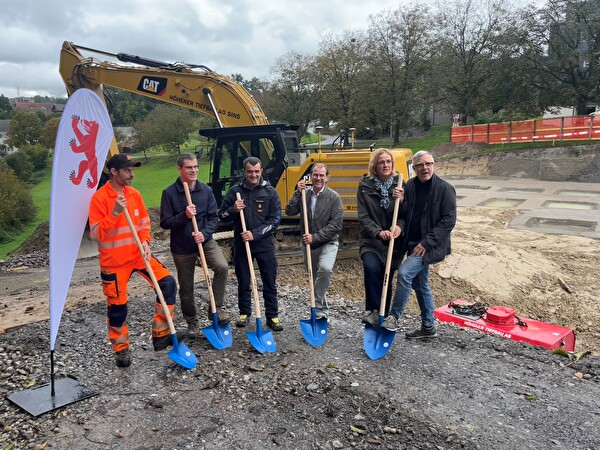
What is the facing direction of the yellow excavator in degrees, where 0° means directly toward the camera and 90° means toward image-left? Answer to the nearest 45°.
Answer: approximately 90°

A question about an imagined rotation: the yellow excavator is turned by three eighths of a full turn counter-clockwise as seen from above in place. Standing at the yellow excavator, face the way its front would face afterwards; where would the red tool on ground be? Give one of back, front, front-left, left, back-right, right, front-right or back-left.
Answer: front

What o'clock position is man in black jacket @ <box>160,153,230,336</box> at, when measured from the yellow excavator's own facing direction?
The man in black jacket is roughly at 9 o'clock from the yellow excavator.

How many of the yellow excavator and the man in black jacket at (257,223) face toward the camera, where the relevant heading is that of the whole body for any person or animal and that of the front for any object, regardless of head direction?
1

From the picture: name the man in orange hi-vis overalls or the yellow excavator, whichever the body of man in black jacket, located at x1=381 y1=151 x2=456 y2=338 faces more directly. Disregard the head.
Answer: the man in orange hi-vis overalls

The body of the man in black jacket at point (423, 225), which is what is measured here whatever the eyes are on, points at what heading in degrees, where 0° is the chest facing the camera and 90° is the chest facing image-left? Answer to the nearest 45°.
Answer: approximately 45°

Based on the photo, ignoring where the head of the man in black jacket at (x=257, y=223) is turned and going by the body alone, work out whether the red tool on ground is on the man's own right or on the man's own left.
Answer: on the man's own left

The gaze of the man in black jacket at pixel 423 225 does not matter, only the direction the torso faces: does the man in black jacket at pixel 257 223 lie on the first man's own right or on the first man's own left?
on the first man's own right

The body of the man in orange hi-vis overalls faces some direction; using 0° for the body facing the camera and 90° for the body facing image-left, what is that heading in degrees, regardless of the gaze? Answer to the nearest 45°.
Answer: approximately 315°

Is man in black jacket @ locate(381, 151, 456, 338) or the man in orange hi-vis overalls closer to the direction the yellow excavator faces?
the man in orange hi-vis overalls

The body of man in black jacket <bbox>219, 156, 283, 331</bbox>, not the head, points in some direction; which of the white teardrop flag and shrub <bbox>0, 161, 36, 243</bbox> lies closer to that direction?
the white teardrop flag
